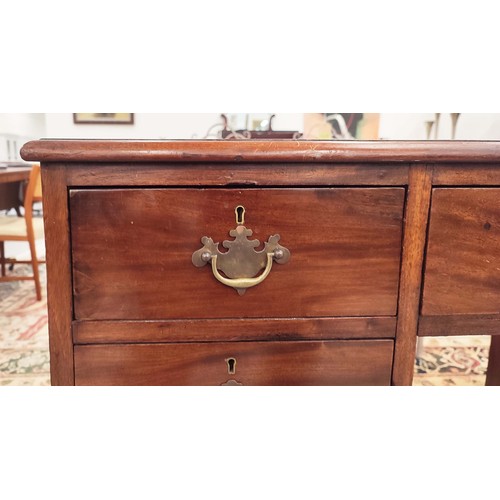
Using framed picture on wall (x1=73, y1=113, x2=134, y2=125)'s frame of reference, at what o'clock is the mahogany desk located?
The mahogany desk is roughly at 12 o'clock from the framed picture on wall.

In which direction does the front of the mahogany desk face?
toward the camera

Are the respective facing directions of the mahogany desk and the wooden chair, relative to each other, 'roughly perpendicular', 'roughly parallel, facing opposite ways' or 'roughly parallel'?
roughly perpendicular

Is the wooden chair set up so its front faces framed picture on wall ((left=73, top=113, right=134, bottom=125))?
no

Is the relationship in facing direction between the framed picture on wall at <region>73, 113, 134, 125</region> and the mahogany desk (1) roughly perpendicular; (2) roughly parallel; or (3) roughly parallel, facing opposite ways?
roughly parallel

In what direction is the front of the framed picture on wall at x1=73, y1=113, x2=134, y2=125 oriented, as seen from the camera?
facing the viewer

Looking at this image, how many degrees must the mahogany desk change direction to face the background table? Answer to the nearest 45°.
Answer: approximately 135° to its right

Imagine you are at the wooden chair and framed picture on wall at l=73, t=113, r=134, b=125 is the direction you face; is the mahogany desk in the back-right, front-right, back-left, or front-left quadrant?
back-right

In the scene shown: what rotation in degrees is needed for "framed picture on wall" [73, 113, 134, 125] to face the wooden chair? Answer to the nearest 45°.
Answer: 0° — it already faces it

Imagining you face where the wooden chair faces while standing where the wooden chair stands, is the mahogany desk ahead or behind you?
behind

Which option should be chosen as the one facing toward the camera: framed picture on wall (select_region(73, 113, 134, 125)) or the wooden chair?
the framed picture on wall

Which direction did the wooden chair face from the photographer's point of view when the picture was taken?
facing away from the viewer and to the left of the viewer

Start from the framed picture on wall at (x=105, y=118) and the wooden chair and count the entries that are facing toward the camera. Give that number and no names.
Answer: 1

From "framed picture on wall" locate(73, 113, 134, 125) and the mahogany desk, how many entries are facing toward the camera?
2

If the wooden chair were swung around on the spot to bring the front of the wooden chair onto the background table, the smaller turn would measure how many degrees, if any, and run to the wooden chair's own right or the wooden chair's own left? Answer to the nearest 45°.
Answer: approximately 45° to the wooden chair's own right

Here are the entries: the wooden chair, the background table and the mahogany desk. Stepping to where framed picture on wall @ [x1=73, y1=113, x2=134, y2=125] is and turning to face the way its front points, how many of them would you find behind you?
0

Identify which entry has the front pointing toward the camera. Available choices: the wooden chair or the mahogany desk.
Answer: the mahogany desk

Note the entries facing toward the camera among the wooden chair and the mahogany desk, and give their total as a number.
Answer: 1

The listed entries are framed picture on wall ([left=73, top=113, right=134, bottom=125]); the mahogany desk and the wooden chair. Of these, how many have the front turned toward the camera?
2
